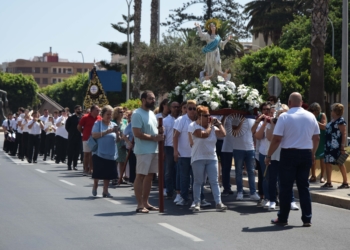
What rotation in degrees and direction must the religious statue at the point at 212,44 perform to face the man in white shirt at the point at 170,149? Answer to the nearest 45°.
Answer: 0° — it already faces them

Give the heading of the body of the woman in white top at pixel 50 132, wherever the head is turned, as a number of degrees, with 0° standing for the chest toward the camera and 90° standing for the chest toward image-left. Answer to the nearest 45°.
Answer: approximately 0°

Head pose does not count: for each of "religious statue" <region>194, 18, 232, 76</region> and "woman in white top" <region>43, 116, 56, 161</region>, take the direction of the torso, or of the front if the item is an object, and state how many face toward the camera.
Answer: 2

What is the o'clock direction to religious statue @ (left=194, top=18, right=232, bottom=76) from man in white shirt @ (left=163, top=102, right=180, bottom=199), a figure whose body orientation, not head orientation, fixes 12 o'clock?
The religious statue is roughly at 8 o'clock from the man in white shirt.

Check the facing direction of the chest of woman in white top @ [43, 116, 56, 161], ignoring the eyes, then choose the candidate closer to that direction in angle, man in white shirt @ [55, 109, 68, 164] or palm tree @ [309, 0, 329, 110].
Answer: the man in white shirt

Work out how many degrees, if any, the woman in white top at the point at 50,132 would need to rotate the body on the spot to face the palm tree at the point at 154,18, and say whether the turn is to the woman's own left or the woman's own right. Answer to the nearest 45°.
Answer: approximately 135° to the woman's own left
